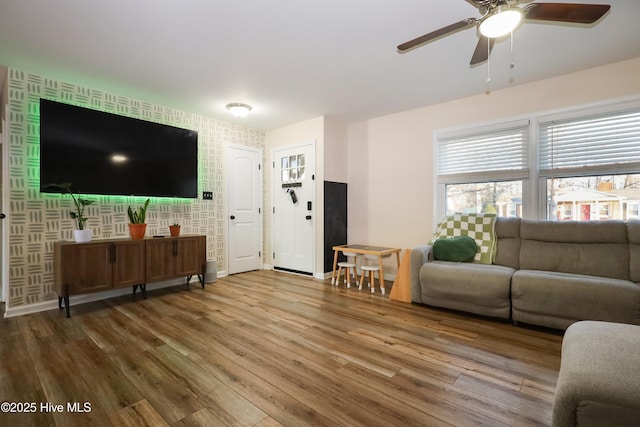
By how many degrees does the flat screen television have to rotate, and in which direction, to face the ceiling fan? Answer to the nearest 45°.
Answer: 0° — it already faces it

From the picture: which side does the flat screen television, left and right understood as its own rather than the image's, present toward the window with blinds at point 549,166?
front

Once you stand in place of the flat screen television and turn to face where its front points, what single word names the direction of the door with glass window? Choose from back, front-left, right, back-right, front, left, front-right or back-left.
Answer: front-left

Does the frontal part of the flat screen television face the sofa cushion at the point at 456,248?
yes

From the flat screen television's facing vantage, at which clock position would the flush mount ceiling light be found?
The flush mount ceiling light is roughly at 11 o'clock from the flat screen television.

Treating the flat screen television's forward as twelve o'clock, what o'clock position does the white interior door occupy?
The white interior door is roughly at 10 o'clock from the flat screen television.

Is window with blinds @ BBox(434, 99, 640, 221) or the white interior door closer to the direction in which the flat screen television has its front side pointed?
the window with blinds

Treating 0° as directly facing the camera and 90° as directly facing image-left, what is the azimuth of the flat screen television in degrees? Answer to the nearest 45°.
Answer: approximately 315°

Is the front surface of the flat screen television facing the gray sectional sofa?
yes

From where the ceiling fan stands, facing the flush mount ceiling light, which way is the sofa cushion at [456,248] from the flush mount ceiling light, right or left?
right
